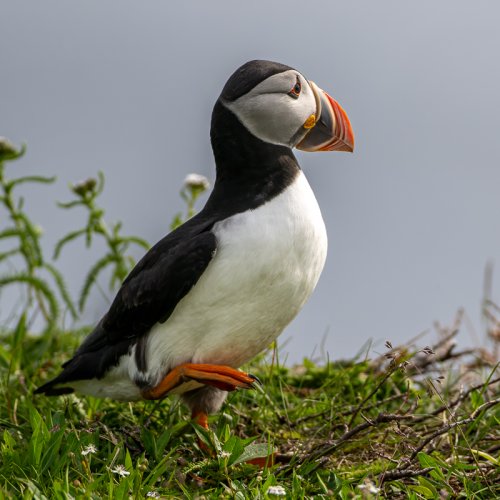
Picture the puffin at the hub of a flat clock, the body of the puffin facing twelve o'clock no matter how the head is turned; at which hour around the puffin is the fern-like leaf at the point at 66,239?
The fern-like leaf is roughly at 8 o'clock from the puffin.

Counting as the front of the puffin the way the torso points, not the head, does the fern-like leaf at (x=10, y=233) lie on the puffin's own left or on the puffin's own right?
on the puffin's own left

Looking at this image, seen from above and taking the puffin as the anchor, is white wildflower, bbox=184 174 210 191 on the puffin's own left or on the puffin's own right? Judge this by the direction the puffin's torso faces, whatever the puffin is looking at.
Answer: on the puffin's own left

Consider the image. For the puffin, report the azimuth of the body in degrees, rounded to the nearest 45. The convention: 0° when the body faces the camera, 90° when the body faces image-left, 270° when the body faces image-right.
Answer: approximately 270°

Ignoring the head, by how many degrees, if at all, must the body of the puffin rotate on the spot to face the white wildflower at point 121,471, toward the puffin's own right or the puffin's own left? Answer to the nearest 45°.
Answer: approximately 135° to the puffin's own right

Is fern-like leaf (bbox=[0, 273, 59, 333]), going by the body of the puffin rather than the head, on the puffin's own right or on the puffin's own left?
on the puffin's own left
